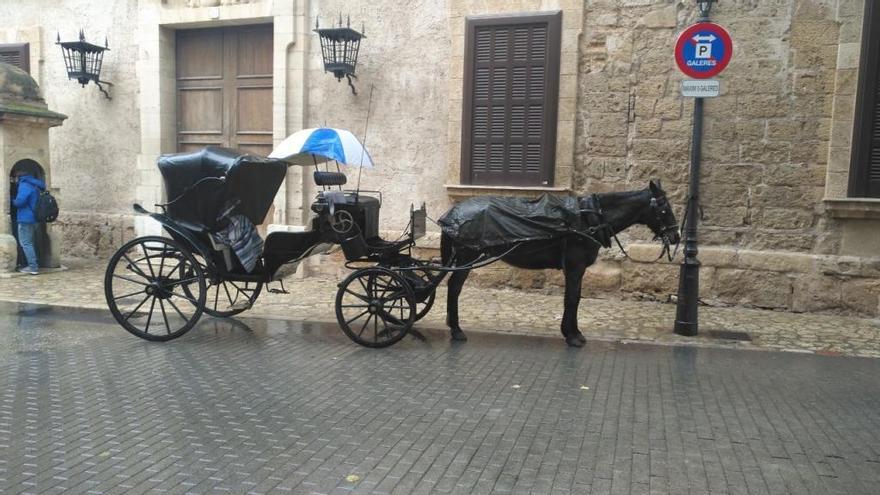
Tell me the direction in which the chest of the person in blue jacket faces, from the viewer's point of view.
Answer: to the viewer's left

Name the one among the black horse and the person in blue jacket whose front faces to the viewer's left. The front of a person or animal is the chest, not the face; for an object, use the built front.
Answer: the person in blue jacket

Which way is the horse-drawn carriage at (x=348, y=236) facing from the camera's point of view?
to the viewer's right

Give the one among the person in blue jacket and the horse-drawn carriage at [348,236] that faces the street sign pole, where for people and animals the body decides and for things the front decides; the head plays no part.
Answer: the horse-drawn carriage

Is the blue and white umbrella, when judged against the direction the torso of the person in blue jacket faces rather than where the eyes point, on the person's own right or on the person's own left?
on the person's own left

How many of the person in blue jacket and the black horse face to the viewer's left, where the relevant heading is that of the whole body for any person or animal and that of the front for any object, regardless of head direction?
1

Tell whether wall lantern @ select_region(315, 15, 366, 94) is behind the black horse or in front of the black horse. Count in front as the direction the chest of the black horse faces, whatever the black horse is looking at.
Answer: behind

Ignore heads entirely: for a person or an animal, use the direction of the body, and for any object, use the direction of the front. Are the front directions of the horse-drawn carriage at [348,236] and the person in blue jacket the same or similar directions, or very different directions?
very different directions

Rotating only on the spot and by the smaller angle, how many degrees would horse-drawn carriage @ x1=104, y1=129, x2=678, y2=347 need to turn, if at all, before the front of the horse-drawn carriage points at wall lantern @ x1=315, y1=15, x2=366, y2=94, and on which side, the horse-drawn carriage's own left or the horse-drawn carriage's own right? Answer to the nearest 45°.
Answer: approximately 90° to the horse-drawn carriage's own left

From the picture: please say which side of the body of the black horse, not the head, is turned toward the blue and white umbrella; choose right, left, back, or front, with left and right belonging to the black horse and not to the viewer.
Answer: back

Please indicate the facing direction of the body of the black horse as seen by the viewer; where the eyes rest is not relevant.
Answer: to the viewer's right

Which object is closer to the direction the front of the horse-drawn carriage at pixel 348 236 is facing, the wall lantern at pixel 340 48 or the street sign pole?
the street sign pole

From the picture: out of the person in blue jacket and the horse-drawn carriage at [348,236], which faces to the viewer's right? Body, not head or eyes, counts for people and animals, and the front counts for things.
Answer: the horse-drawn carriage
